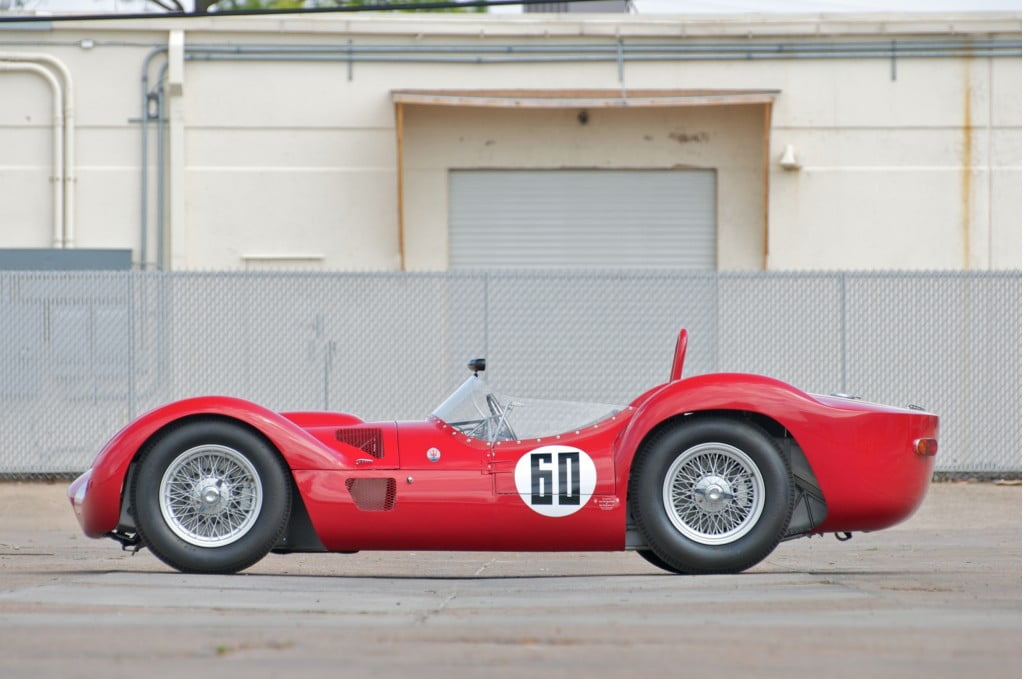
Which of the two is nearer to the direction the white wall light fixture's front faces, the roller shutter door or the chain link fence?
the chain link fence

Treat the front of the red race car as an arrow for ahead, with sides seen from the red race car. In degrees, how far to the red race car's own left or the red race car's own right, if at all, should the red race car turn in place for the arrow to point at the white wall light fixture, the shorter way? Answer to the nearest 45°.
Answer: approximately 90° to the red race car's own right

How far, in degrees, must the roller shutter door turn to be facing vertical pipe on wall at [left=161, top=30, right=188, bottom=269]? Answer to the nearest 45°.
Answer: approximately 90° to its right

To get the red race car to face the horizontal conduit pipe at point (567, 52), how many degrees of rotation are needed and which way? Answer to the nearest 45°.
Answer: approximately 90° to its right

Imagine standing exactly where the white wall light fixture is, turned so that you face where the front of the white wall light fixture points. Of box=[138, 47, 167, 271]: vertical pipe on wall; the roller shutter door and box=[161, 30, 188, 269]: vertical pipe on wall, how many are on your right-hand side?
3

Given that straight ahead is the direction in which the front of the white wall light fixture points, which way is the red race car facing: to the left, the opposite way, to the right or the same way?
to the right

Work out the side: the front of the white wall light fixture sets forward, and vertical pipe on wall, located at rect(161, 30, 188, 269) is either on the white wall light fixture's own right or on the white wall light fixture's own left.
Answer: on the white wall light fixture's own right

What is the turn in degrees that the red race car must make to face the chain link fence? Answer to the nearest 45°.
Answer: approximately 90° to its right

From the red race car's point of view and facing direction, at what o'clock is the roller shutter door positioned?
The roller shutter door is roughly at 3 o'clock from the red race car.

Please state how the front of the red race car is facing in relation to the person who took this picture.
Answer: facing to the left of the viewer
